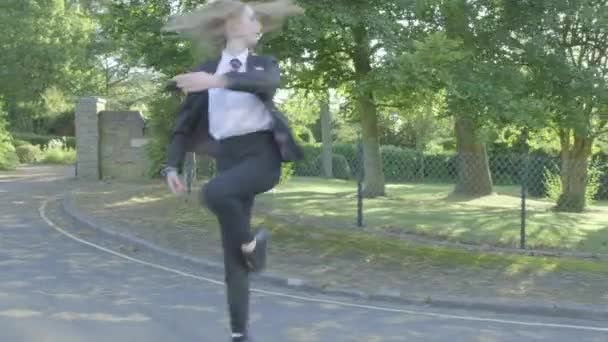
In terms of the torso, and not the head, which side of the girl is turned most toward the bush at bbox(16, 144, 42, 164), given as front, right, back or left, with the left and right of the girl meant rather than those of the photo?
back

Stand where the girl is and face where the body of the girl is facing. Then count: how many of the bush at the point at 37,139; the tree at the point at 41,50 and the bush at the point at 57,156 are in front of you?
0

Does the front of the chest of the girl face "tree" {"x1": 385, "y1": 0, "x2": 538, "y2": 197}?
no

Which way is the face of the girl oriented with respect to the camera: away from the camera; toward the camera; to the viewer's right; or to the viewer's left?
toward the camera

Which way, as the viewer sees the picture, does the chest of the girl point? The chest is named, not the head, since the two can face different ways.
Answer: toward the camera

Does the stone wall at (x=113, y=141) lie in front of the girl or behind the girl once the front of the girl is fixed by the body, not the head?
behind

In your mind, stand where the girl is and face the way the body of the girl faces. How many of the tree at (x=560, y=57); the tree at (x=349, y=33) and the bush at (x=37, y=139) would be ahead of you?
0

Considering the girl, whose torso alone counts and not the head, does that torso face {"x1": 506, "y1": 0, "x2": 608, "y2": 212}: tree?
no

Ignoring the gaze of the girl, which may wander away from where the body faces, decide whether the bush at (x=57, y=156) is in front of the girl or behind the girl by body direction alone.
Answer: behind

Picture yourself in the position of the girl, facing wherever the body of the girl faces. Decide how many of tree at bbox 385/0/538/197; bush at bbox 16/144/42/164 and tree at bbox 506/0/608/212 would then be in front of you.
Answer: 0

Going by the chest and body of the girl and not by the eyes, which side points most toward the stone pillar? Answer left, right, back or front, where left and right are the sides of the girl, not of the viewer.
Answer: back

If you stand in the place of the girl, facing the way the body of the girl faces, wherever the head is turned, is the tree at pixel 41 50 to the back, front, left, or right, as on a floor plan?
back

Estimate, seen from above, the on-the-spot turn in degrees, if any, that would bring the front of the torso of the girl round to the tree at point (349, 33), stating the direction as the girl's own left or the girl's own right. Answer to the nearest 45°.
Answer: approximately 180°
